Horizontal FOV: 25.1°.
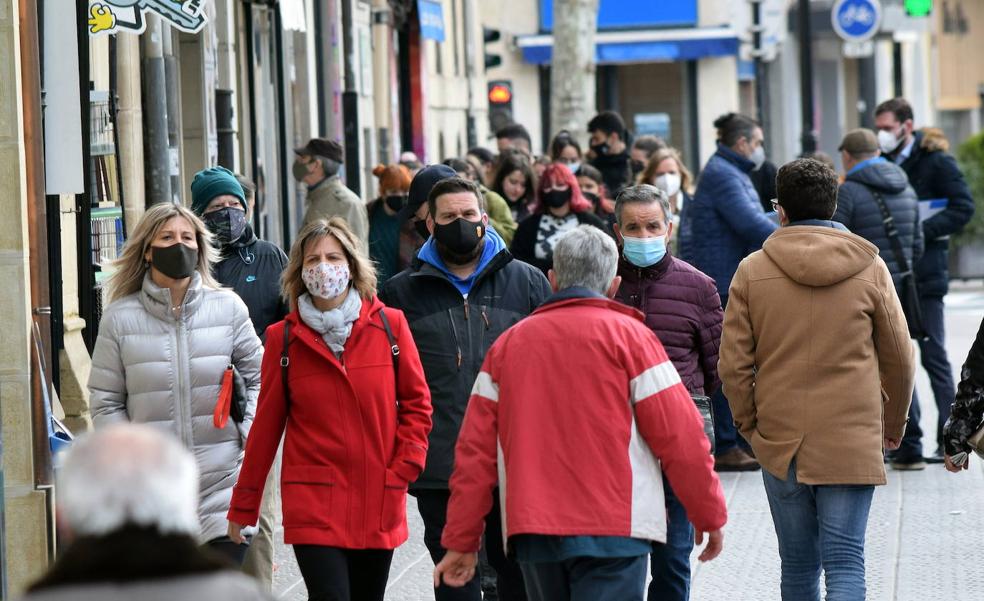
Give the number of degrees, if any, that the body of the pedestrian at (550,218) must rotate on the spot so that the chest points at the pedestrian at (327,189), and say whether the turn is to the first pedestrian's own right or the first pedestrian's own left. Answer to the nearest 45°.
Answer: approximately 135° to the first pedestrian's own right

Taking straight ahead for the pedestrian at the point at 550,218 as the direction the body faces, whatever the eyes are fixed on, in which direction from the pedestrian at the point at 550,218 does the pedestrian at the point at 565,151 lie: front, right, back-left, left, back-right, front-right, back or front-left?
back

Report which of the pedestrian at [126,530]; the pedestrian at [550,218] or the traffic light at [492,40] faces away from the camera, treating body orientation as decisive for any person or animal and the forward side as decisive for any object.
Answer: the pedestrian at [126,530]

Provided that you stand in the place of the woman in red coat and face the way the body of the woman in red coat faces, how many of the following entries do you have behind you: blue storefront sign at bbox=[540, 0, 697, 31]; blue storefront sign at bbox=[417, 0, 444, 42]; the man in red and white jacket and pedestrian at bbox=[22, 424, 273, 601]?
2

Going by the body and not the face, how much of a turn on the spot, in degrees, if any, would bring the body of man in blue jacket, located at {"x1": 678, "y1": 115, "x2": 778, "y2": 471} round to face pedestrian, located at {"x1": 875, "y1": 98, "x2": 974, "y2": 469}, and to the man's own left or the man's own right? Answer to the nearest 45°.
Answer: approximately 45° to the man's own left

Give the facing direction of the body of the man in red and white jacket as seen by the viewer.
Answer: away from the camera

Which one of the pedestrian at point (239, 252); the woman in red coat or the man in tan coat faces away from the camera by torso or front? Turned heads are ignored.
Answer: the man in tan coat

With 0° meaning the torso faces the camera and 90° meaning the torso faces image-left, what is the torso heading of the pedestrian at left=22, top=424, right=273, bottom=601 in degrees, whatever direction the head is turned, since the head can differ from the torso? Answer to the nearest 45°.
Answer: approximately 180°

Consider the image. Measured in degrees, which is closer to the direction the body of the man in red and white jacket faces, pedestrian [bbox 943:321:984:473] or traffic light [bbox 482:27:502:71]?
the traffic light
